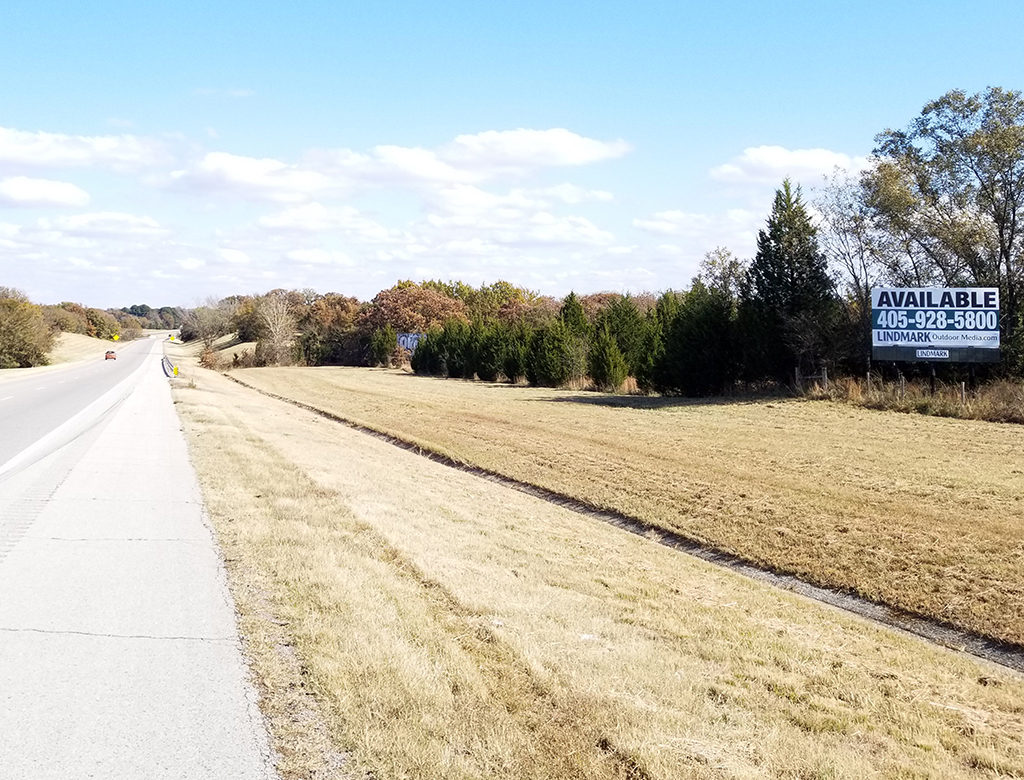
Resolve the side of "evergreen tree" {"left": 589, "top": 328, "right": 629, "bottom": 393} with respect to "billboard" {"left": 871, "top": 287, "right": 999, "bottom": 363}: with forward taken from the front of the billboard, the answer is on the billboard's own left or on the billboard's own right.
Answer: on the billboard's own right

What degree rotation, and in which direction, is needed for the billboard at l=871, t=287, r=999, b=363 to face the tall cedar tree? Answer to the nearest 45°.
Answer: approximately 135° to its right

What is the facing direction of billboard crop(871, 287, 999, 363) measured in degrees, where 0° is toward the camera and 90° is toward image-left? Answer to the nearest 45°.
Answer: approximately 0°
